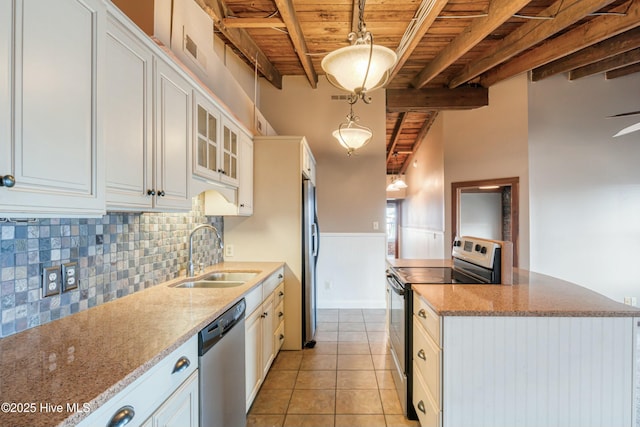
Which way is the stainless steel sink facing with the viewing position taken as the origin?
facing to the right of the viewer

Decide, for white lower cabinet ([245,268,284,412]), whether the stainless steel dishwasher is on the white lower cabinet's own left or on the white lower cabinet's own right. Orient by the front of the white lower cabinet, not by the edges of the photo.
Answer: on the white lower cabinet's own right

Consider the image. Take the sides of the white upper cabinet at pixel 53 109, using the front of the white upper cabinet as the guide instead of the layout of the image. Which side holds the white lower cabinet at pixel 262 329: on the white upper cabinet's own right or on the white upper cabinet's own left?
on the white upper cabinet's own left

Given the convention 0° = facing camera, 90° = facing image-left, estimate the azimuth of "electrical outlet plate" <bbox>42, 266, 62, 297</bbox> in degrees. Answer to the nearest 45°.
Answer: approximately 315°

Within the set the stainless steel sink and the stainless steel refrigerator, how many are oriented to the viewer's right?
2

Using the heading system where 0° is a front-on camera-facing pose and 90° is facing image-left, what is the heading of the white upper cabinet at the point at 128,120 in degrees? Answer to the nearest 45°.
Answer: approximately 315°
